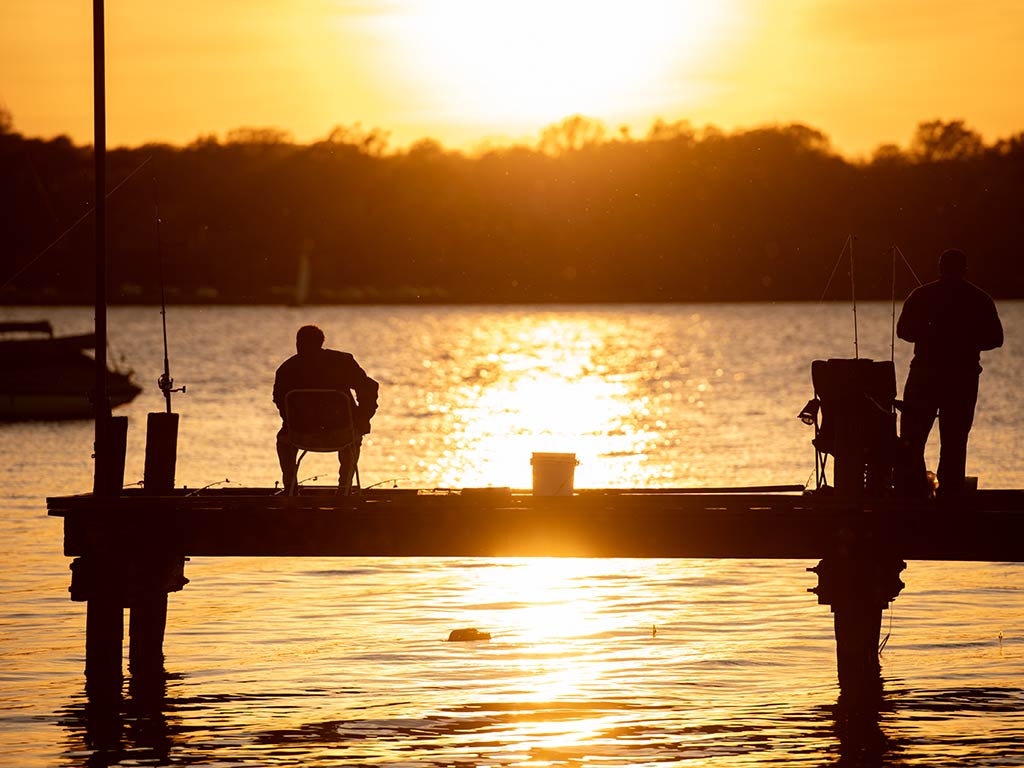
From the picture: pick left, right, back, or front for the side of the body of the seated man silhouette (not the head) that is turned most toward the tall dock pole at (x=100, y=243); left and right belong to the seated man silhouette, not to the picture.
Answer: left

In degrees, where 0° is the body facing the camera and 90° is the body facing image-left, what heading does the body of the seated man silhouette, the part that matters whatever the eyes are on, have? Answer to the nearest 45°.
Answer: approximately 180°

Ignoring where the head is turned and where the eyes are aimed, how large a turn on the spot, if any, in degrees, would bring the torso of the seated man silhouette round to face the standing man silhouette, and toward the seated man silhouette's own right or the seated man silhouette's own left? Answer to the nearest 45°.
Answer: approximately 90° to the seated man silhouette's own right

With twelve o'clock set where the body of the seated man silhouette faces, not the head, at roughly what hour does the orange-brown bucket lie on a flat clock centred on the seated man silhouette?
The orange-brown bucket is roughly at 3 o'clock from the seated man silhouette.

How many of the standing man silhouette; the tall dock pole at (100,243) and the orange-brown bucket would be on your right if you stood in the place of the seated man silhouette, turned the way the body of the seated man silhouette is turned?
2
